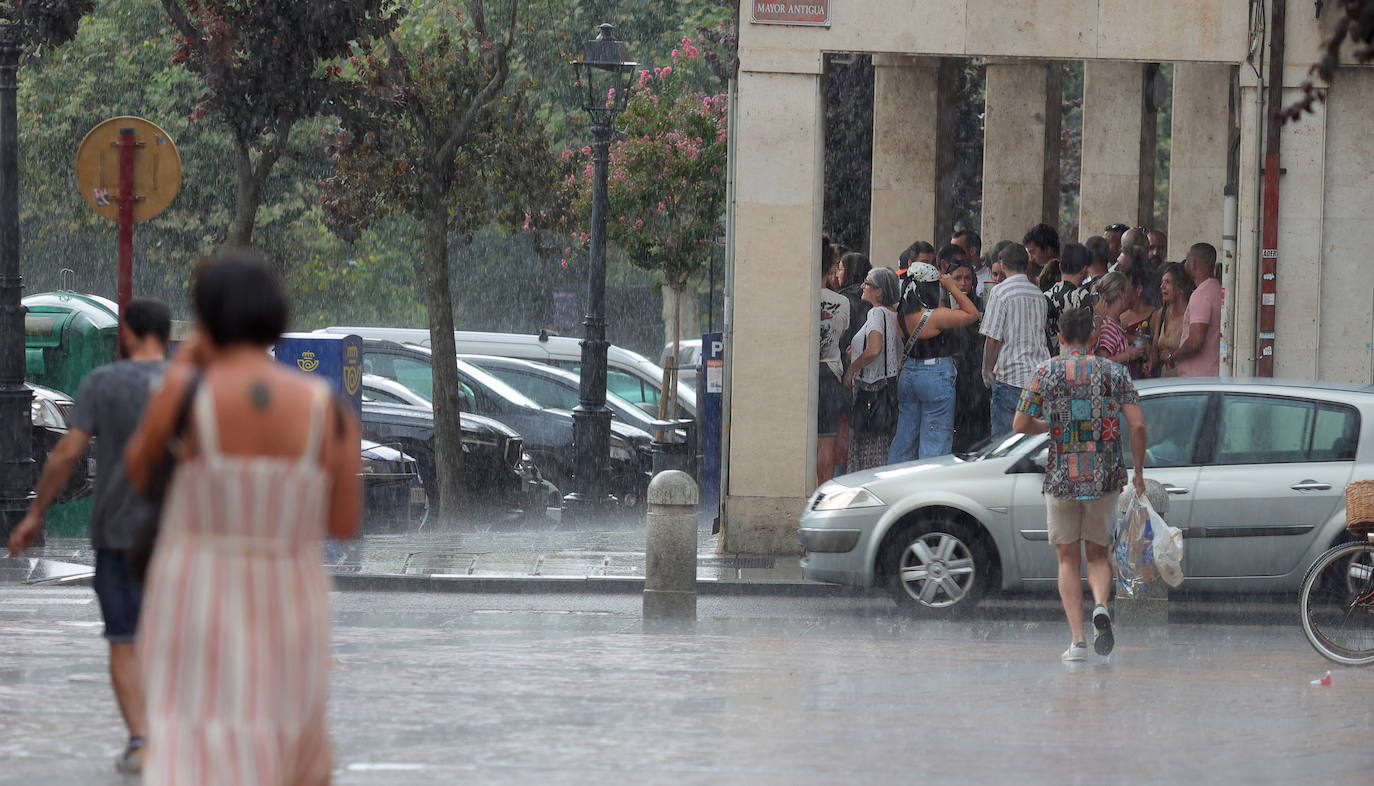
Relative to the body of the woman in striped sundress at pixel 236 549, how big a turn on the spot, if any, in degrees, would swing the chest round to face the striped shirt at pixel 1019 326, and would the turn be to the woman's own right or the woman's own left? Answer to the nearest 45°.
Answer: approximately 45° to the woman's own right

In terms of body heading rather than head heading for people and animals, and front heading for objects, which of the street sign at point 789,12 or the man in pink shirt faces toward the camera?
the street sign

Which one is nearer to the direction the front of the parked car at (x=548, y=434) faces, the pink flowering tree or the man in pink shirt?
the man in pink shirt

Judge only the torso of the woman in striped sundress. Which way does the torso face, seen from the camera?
away from the camera

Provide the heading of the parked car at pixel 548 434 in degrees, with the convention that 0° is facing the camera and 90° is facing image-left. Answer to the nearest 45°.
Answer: approximately 315°

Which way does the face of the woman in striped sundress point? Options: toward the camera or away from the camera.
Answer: away from the camera

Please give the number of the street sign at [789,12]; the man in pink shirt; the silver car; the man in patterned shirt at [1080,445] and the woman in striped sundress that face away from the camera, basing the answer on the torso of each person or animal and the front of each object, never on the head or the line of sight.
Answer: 2

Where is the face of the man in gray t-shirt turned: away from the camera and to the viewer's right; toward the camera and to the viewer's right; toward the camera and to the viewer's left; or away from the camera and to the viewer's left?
away from the camera and to the viewer's left

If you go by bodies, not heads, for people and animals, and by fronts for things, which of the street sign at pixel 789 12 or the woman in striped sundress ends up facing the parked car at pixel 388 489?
the woman in striped sundress

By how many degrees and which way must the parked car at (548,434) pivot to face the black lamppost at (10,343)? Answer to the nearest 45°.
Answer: approximately 90° to its right

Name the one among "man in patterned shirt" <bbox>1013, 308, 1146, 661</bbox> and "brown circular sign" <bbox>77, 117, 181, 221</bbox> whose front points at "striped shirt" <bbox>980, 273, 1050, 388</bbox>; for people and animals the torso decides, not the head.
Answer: the man in patterned shirt

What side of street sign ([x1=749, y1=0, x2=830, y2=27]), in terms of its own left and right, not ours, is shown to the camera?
front

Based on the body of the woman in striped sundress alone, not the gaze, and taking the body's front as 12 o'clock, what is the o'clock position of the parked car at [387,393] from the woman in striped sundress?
The parked car is roughly at 12 o'clock from the woman in striped sundress.

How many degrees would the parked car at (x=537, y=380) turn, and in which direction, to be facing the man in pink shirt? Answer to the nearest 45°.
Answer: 0° — it already faces them

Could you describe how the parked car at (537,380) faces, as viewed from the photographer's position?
facing the viewer and to the right of the viewer

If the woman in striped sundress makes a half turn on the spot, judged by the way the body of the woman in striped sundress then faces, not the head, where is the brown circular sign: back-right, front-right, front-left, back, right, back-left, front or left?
back

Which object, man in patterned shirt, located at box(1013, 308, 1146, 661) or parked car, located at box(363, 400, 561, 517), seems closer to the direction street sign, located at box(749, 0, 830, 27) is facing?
the man in patterned shirt
